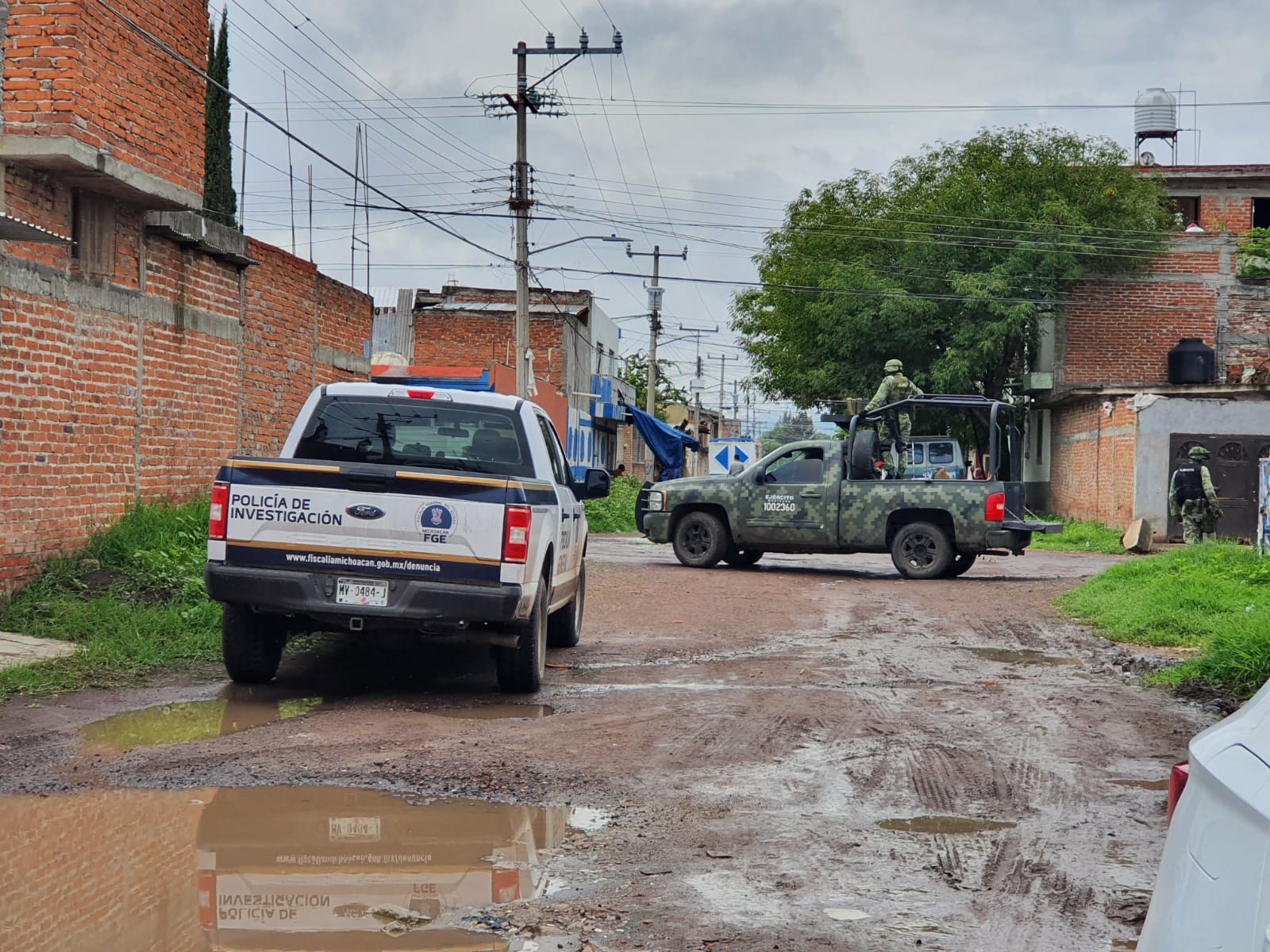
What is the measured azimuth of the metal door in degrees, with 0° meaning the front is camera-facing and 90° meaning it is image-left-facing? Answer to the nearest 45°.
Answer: approximately 0°

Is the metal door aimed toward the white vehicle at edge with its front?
yes

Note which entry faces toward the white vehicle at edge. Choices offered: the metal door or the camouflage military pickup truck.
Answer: the metal door

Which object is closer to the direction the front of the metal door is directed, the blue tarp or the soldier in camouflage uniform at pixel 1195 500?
the soldier in camouflage uniform

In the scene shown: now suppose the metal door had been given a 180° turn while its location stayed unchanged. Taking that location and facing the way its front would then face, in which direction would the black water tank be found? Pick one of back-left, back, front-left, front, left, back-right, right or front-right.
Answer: front

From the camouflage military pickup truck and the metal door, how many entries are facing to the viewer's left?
1

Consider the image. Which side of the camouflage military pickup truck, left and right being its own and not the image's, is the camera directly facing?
left

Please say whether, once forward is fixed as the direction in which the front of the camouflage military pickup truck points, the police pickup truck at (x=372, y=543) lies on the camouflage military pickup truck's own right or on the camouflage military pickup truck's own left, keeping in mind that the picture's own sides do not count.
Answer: on the camouflage military pickup truck's own left

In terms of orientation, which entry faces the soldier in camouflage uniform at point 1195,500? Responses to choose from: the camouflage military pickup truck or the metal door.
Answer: the metal door

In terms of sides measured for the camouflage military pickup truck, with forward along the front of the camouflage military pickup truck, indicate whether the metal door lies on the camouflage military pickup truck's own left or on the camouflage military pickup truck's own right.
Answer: on the camouflage military pickup truck's own right
